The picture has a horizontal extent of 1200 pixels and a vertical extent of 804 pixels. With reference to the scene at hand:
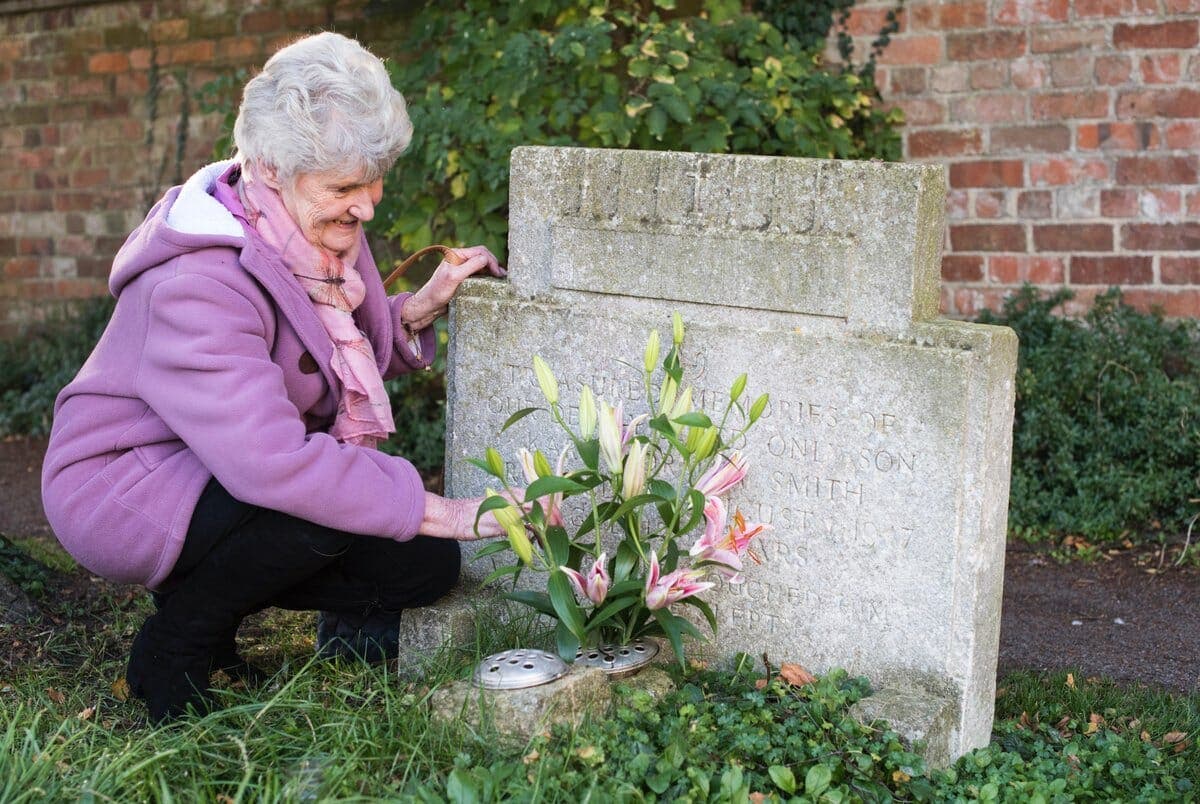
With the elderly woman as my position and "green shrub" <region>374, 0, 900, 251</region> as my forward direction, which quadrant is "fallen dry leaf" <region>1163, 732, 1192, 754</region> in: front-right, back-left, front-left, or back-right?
front-right

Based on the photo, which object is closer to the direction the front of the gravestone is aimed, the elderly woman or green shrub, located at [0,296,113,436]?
the elderly woman

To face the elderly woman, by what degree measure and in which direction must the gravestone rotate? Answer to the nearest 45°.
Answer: approximately 45° to its right

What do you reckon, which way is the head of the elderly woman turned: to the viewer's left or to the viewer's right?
to the viewer's right

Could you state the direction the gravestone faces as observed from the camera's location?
facing the viewer and to the left of the viewer

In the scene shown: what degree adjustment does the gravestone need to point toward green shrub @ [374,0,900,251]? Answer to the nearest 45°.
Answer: approximately 135° to its right

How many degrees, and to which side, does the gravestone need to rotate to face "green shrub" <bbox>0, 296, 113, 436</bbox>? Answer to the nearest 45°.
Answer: approximately 90° to its right

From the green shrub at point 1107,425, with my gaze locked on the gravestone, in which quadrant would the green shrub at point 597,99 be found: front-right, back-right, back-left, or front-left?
front-right

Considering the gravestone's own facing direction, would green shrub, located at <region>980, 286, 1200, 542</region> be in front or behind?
behind
